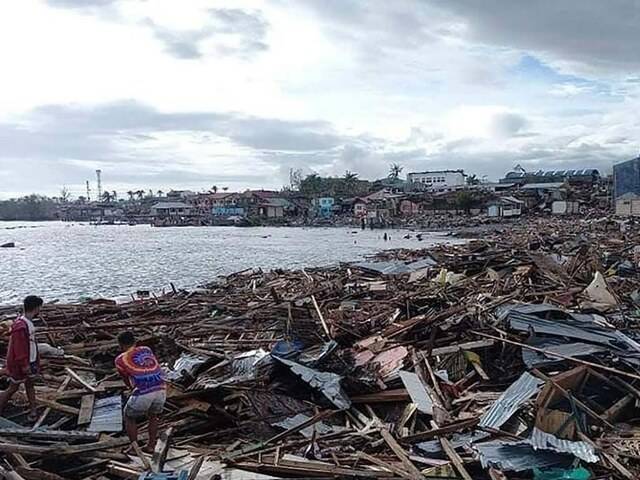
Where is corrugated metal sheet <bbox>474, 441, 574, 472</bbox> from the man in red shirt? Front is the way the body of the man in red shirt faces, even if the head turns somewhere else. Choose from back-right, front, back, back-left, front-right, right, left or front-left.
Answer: front-right

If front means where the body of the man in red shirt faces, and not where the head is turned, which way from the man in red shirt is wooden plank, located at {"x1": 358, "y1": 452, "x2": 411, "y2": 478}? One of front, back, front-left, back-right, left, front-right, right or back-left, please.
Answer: front-right

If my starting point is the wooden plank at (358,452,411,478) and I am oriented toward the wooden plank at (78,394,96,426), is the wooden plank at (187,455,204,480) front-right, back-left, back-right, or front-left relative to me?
front-left

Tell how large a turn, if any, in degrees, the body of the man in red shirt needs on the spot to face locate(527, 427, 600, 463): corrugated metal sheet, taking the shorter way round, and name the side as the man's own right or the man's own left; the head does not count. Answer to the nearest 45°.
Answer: approximately 45° to the man's own right

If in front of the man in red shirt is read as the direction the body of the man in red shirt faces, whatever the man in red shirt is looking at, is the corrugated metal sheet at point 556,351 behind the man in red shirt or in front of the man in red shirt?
in front

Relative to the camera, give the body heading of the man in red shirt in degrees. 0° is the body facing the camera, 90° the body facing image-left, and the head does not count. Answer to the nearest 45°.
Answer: approximately 270°

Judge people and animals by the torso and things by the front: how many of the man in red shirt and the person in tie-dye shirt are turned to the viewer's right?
1

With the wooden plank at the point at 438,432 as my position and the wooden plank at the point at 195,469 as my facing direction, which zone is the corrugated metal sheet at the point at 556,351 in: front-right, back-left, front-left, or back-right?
back-right

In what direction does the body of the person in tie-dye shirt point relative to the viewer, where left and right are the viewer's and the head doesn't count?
facing away from the viewer and to the left of the viewer

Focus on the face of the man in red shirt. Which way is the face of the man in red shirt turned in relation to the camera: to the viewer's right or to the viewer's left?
to the viewer's right

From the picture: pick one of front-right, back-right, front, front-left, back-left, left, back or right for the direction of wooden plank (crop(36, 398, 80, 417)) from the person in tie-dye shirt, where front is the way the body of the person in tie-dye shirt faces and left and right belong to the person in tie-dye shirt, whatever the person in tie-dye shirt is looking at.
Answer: front
